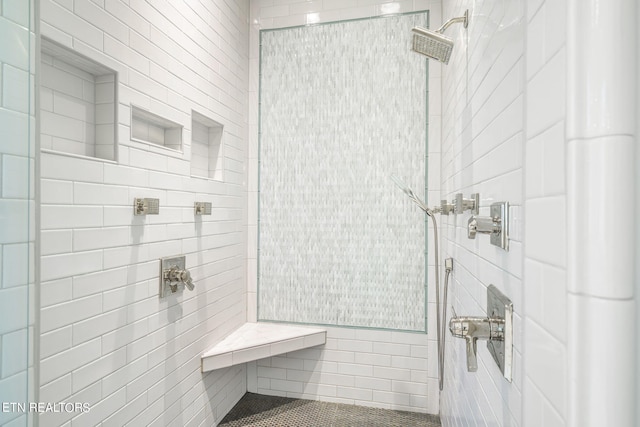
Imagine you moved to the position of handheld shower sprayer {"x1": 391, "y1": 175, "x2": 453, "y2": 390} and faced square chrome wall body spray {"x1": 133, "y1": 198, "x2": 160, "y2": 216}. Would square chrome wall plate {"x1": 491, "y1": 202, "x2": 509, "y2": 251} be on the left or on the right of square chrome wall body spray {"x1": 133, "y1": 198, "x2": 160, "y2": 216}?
left

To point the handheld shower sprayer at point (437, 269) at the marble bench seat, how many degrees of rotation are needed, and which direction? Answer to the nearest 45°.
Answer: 0° — it already faces it

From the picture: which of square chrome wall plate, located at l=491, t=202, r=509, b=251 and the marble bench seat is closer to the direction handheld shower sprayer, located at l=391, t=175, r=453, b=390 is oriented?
the marble bench seat

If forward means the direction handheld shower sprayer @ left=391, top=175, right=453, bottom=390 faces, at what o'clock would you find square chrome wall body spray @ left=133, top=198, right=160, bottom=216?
The square chrome wall body spray is roughly at 11 o'clock from the handheld shower sprayer.

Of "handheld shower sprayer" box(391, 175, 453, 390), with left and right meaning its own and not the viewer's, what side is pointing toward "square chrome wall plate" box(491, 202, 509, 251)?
left

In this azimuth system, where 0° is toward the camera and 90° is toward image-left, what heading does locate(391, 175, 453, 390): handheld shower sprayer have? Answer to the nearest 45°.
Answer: approximately 90°
